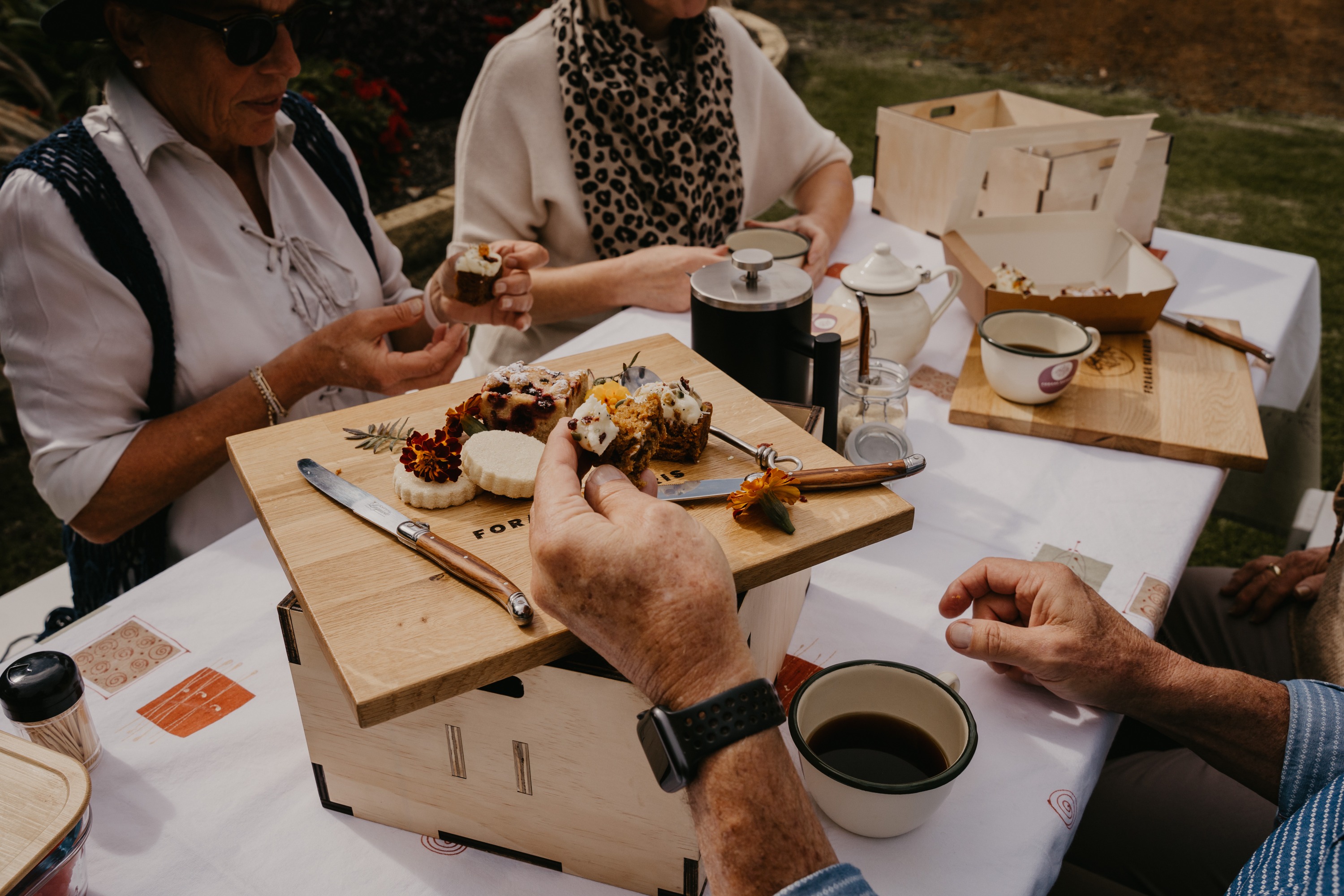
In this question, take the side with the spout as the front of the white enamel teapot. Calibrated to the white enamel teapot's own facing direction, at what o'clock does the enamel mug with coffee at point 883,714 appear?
The enamel mug with coffee is roughly at 9 o'clock from the white enamel teapot.

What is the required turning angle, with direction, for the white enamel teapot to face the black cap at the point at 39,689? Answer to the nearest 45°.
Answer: approximately 45° to its left

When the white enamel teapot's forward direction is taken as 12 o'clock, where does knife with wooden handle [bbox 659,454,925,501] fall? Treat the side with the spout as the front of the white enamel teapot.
The knife with wooden handle is roughly at 9 o'clock from the white enamel teapot.

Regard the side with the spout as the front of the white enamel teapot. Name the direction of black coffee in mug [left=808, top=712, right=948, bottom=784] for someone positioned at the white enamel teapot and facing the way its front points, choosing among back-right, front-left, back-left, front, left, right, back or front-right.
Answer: left

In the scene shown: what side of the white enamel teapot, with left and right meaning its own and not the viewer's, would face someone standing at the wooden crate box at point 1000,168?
right

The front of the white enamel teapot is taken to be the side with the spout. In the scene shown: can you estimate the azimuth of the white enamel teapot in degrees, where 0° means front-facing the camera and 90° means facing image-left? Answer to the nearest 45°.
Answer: approximately 90°

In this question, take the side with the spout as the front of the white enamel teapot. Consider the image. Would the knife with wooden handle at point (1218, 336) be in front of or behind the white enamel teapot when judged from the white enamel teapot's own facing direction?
behind

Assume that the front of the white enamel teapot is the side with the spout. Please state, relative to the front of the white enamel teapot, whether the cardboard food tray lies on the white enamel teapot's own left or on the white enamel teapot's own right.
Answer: on the white enamel teapot's own right

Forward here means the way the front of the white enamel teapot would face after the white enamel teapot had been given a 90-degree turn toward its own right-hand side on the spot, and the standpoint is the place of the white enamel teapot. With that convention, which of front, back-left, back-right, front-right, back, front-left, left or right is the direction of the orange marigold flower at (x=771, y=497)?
back
